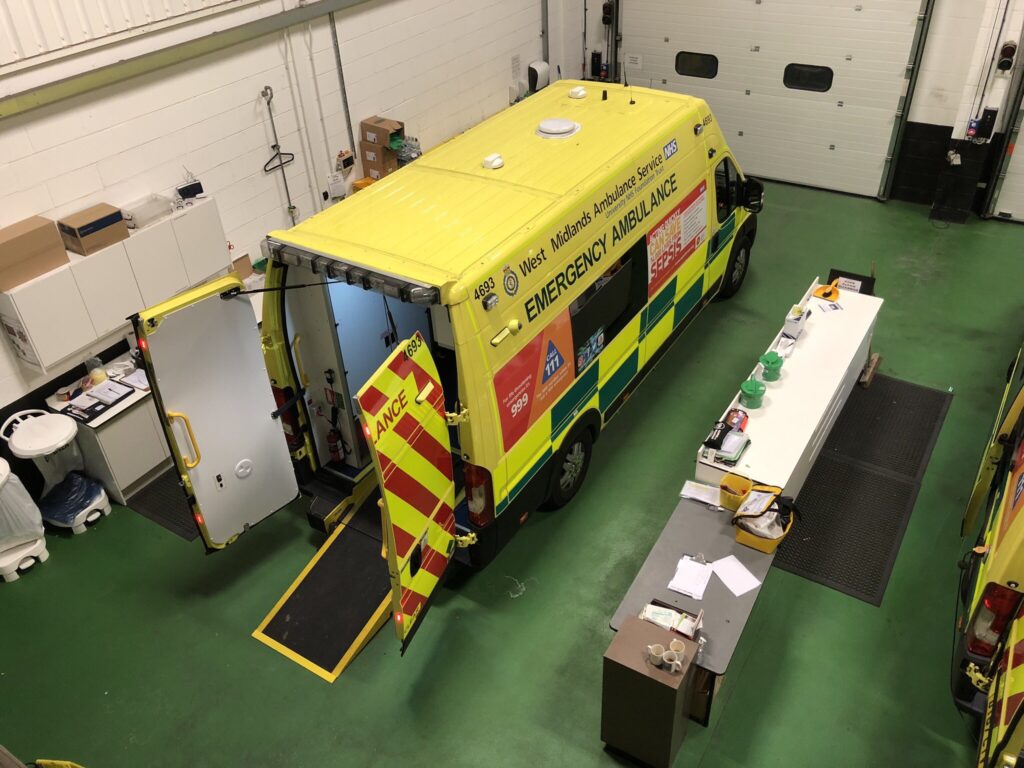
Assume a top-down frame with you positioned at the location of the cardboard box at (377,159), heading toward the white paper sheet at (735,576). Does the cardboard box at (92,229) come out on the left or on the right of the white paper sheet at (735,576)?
right

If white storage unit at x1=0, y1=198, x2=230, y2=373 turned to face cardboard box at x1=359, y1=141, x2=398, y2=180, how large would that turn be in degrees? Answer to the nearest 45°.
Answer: approximately 90° to its left

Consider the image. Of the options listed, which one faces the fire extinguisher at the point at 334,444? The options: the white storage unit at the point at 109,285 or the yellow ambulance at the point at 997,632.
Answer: the white storage unit

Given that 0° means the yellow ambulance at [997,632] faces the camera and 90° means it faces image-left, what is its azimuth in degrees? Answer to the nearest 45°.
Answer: approximately 180°

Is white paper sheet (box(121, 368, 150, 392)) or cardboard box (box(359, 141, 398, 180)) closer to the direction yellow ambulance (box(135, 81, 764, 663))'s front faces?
the cardboard box

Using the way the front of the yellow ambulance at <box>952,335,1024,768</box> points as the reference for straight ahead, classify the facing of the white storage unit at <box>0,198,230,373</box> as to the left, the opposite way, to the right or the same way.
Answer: to the right

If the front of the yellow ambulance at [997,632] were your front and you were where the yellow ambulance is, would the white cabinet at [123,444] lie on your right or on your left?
on your left

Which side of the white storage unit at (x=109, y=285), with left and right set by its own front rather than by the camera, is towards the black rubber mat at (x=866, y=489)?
front

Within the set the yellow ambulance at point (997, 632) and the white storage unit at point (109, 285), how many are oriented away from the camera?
1

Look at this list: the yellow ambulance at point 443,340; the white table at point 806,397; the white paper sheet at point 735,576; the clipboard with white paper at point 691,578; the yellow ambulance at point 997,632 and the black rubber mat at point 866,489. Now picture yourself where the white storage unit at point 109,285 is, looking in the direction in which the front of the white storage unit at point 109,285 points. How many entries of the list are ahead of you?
6

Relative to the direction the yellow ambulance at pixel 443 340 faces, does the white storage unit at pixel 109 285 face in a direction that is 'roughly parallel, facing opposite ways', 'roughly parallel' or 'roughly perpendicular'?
roughly perpendicular

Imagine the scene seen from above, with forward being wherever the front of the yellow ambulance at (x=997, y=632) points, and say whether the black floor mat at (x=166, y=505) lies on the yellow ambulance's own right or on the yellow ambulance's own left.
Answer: on the yellow ambulance's own left

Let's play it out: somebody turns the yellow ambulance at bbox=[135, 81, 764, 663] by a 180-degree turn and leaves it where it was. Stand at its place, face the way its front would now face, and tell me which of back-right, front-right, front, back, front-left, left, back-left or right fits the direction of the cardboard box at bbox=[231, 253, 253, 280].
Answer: right

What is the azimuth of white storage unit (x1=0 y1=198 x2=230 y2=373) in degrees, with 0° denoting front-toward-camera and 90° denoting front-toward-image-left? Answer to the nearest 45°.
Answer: approximately 315°

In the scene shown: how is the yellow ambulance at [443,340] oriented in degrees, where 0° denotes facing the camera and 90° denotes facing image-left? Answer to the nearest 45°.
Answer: approximately 225°

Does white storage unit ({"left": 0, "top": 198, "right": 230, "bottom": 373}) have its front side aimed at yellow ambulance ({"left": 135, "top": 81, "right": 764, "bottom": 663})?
yes

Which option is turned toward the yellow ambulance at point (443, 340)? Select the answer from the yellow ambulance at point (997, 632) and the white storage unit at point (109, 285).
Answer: the white storage unit

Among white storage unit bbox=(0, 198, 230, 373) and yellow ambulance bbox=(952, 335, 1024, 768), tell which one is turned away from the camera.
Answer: the yellow ambulance
